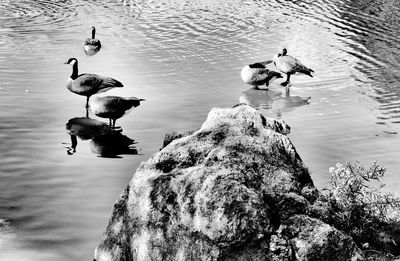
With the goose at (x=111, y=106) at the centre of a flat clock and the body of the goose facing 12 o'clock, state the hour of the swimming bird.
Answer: The swimming bird is roughly at 3 o'clock from the goose.

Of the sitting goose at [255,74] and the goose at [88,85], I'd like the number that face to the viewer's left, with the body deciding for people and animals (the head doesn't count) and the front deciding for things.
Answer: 2

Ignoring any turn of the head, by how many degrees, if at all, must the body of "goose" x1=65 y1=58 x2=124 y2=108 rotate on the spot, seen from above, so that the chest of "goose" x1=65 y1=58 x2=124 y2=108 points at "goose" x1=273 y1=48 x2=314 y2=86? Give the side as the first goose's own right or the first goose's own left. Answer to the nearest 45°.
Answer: approximately 180°

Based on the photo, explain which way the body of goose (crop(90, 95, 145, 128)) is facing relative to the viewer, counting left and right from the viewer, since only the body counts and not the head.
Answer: facing to the left of the viewer

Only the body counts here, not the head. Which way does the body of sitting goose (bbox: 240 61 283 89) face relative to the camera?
to the viewer's left

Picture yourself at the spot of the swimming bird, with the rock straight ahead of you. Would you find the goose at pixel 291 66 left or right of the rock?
left

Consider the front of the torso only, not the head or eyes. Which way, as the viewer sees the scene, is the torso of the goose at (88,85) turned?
to the viewer's left

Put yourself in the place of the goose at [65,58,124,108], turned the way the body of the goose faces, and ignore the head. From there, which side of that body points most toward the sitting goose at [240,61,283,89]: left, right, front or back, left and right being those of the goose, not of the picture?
back

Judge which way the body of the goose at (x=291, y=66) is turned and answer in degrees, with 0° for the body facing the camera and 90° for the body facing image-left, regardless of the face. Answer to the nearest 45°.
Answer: approximately 90°
